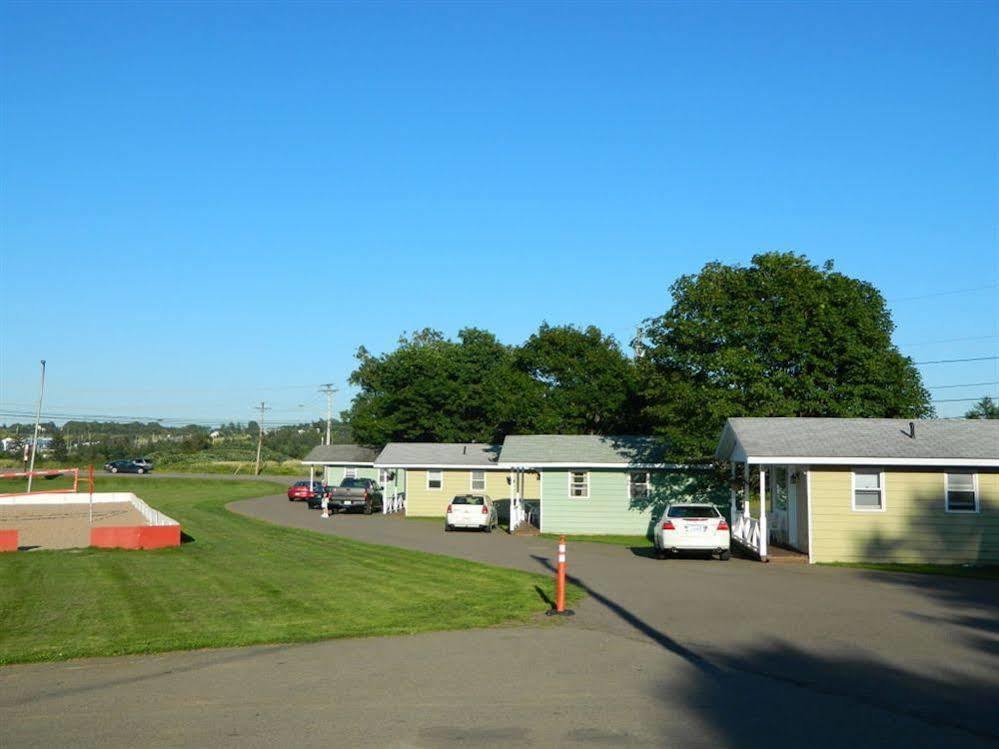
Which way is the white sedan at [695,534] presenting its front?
away from the camera

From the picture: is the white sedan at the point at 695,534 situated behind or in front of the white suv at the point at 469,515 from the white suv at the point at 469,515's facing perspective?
behind

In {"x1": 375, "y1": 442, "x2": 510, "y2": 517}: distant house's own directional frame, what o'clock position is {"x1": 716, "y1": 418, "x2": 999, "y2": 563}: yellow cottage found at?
The yellow cottage is roughly at 8 o'clock from the distant house.

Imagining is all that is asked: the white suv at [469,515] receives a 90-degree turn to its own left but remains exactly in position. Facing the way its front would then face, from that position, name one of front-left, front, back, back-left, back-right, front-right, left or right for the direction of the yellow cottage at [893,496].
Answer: back-left

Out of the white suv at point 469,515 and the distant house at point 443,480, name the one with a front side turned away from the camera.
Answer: the white suv

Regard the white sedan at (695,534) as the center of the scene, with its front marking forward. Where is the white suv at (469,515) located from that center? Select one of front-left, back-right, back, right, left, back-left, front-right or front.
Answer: front-left

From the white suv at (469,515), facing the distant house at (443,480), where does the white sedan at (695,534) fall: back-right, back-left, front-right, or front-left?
back-right

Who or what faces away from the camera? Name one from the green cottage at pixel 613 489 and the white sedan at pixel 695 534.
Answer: the white sedan

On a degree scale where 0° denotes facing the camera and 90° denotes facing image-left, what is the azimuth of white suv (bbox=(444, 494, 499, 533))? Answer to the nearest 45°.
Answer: approximately 180°

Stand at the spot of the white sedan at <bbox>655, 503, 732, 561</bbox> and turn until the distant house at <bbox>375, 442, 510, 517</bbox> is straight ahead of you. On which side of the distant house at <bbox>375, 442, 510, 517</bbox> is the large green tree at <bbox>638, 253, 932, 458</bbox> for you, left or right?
right

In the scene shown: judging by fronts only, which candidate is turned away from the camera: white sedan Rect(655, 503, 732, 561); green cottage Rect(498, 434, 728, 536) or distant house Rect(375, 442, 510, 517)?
the white sedan
